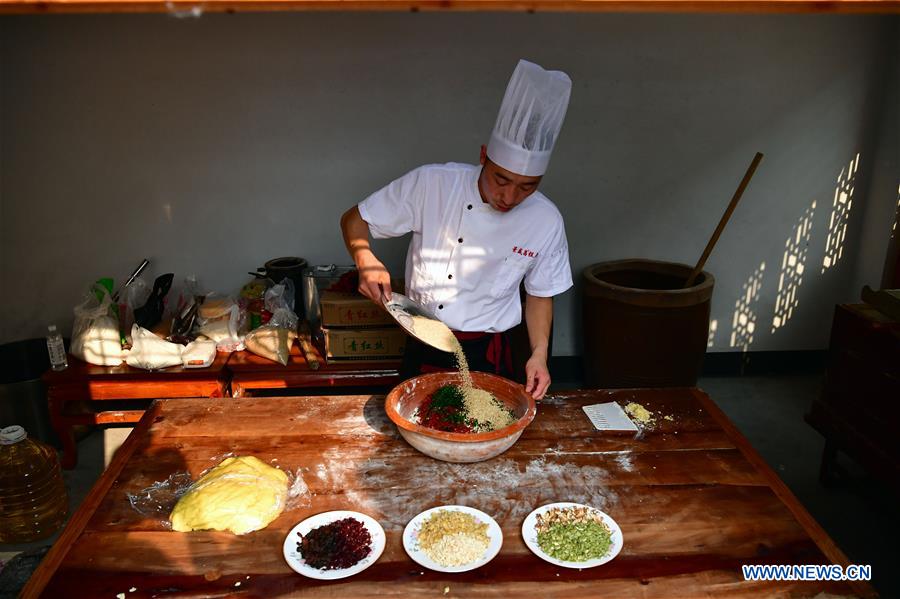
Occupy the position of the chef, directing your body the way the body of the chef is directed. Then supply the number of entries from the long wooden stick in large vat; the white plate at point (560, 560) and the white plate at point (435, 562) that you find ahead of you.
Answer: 2

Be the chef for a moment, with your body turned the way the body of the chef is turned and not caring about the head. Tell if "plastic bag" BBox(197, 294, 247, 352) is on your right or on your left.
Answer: on your right

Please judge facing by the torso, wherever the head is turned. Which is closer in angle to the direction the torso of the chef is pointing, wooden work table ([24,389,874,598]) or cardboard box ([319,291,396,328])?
the wooden work table

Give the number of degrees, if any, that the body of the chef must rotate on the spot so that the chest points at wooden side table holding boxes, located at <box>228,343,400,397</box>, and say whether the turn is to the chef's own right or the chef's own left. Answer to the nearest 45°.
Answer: approximately 135° to the chef's own right

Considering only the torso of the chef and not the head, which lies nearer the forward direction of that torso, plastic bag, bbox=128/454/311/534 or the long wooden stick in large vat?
the plastic bag

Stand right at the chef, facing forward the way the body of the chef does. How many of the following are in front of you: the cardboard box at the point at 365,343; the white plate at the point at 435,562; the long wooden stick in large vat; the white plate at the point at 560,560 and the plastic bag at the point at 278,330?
2

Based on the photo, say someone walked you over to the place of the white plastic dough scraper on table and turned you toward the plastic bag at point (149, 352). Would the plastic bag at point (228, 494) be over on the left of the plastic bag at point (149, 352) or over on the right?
left

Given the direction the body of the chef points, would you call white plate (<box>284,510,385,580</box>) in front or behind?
in front

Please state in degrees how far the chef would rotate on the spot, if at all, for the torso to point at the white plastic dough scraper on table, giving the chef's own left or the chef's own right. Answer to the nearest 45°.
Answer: approximately 45° to the chef's own left

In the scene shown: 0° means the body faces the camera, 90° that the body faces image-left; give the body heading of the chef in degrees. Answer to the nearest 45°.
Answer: approximately 0°

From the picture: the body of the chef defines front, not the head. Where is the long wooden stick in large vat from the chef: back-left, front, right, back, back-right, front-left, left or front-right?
back-left

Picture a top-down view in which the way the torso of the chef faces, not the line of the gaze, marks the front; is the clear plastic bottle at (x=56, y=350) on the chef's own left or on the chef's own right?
on the chef's own right

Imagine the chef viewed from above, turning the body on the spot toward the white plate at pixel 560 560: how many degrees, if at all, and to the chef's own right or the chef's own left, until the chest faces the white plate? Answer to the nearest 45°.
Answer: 0° — they already face it

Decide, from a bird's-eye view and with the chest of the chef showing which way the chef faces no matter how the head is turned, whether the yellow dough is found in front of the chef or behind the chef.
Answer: in front
